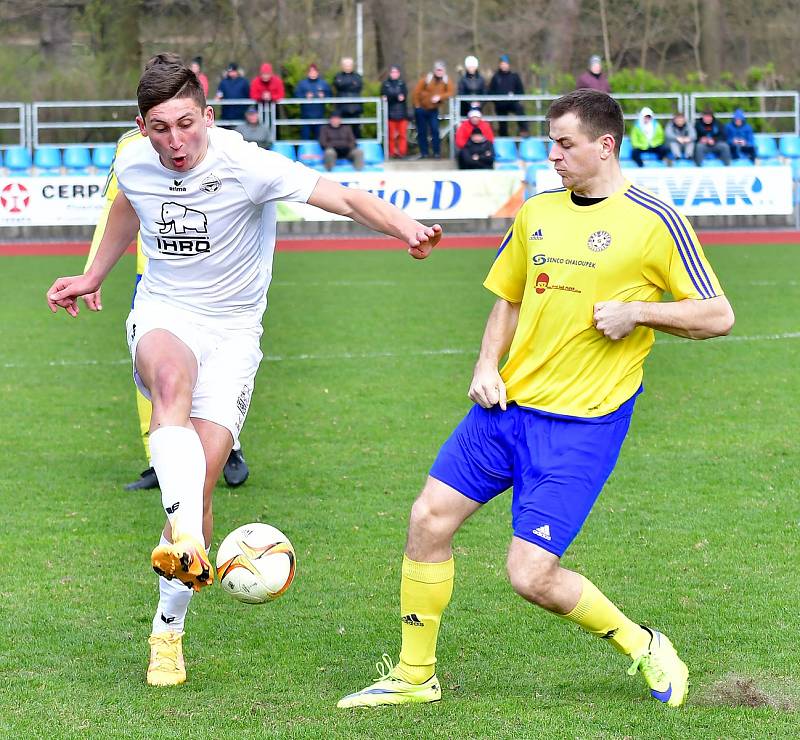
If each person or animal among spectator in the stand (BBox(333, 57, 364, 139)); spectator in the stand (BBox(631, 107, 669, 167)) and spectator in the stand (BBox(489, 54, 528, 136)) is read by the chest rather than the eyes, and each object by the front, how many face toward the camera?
3

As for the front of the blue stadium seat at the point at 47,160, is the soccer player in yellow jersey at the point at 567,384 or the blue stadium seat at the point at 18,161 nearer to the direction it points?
the soccer player in yellow jersey

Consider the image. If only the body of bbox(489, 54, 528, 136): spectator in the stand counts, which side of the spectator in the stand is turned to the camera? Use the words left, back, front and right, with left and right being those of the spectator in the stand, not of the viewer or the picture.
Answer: front

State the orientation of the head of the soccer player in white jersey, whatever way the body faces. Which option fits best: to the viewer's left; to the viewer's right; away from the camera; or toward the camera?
toward the camera

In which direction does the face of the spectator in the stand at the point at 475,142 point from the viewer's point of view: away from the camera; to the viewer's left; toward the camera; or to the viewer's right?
toward the camera

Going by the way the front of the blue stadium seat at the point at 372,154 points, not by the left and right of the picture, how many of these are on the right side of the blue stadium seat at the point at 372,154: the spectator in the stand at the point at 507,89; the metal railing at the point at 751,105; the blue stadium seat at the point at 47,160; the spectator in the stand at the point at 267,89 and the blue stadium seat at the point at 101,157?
3

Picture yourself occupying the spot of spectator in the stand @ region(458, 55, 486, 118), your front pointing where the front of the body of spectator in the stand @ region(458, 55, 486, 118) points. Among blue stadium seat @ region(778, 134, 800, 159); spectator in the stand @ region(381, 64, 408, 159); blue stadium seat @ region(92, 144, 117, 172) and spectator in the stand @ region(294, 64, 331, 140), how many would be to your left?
1

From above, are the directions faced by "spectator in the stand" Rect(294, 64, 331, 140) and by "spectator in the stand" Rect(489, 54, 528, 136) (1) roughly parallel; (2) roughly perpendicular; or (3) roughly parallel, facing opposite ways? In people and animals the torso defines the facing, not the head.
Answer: roughly parallel

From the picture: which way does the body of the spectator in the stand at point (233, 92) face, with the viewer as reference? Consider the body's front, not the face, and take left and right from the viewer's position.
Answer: facing the viewer

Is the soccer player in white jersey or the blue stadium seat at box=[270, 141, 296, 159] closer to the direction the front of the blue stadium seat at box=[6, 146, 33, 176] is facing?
the soccer player in white jersey

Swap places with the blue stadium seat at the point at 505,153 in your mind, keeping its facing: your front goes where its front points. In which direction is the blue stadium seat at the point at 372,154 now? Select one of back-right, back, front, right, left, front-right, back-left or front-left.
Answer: right

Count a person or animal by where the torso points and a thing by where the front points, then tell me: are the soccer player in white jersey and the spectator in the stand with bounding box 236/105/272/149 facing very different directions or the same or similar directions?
same or similar directions

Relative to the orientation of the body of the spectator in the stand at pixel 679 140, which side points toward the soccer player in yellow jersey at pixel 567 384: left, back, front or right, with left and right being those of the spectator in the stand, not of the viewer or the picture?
front
